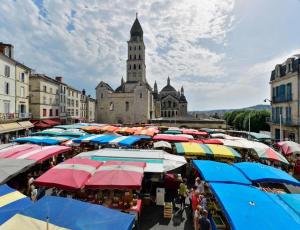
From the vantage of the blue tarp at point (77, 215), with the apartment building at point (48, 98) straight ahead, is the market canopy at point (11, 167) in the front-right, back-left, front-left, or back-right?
front-left

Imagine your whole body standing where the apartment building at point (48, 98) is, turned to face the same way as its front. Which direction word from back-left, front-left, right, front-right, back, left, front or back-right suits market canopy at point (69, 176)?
front-right

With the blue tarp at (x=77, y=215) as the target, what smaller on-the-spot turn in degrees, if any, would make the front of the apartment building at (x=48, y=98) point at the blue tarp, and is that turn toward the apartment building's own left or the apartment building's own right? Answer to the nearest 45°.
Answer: approximately 45° to the apartment building's own right

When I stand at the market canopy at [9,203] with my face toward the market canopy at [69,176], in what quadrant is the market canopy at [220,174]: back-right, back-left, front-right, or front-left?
front-right

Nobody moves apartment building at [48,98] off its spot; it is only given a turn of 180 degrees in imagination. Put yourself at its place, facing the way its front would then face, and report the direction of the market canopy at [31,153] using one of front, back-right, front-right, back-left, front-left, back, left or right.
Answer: back-left

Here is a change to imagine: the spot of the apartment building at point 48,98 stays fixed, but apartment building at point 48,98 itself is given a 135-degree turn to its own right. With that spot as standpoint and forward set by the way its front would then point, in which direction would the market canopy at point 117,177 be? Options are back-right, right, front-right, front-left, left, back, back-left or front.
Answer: left

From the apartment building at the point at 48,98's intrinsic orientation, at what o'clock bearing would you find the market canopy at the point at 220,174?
The market canopy is roughly at 1 o'clock from the apartment building.

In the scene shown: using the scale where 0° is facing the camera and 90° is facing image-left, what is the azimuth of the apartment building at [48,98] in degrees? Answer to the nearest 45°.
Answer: approximately 315°

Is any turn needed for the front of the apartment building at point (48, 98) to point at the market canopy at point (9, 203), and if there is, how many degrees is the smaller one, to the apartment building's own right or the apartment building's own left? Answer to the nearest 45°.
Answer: approximately 45° to the apartment building's own right

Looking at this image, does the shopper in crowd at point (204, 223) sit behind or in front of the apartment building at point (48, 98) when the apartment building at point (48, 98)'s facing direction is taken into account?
in front

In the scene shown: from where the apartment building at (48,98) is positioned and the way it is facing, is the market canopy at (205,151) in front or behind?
in front

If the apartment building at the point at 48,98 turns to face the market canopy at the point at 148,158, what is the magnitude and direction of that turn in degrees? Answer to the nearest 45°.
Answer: approximately 45° to its right

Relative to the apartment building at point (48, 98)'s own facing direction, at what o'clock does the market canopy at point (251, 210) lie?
The market canopy is roughly at 1 o'clock from the apartment building.

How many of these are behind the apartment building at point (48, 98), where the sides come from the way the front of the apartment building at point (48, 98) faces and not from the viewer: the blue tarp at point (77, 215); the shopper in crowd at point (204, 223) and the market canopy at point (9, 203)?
0
